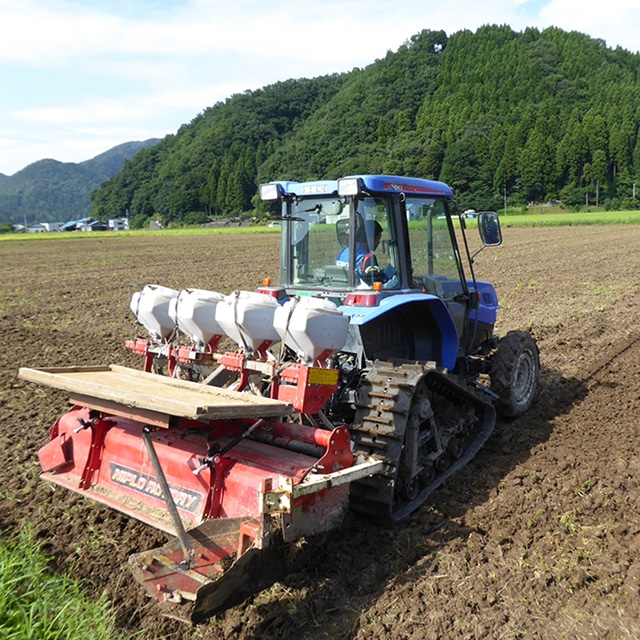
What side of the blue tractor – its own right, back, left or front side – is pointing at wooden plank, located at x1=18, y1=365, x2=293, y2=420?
back

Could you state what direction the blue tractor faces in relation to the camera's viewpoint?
facing away from the viewer and to the right of the viewer

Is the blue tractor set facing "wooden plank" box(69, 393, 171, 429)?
no
